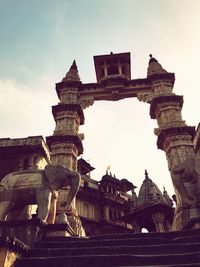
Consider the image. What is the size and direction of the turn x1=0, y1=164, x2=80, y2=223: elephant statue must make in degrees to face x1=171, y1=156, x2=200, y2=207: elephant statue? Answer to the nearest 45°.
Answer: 0° — it already faces it

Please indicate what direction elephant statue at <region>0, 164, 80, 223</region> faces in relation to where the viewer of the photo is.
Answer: facing to the right of the viewer
